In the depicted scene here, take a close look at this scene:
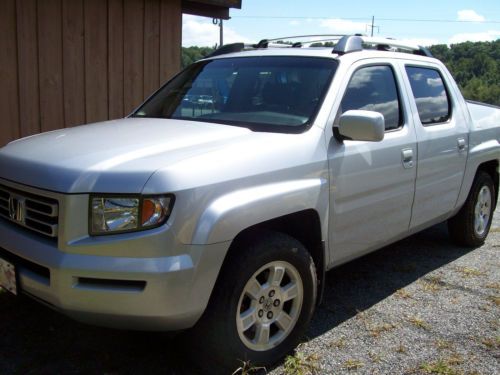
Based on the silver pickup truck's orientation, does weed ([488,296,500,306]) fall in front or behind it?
behind

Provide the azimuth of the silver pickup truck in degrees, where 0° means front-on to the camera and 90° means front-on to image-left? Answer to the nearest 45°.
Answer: approximately 45°

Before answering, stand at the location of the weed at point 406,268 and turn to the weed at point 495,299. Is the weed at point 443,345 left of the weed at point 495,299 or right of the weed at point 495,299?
right
